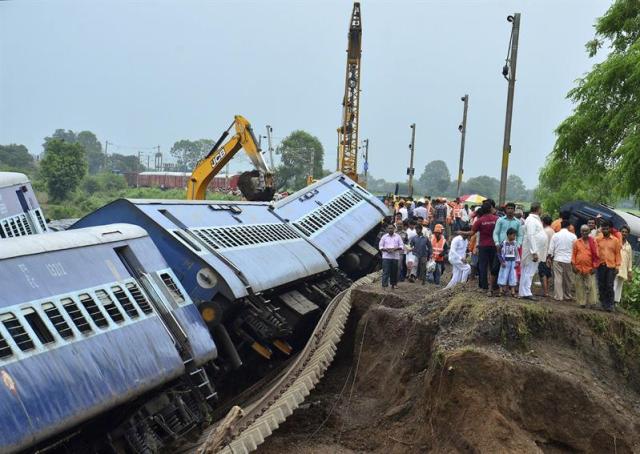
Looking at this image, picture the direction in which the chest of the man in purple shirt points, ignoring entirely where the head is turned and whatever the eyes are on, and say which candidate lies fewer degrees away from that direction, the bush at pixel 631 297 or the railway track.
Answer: the railway track

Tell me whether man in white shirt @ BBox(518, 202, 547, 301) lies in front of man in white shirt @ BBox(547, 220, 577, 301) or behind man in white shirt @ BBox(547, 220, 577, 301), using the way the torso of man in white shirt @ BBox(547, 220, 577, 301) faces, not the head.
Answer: behind

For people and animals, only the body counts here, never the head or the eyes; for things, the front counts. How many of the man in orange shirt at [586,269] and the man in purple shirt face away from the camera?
0

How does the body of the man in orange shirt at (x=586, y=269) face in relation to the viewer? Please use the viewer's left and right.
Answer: facing the viewer

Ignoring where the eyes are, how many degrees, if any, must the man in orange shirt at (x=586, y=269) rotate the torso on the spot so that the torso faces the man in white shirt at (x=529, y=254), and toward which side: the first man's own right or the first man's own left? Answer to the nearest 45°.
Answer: approximately 45° to the first man's own right

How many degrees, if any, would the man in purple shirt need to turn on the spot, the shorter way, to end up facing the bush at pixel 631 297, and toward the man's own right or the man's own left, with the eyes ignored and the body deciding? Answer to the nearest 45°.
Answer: approximately 90° to the man's own left

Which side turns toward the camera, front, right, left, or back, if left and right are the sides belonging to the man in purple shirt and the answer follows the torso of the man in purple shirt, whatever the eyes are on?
front

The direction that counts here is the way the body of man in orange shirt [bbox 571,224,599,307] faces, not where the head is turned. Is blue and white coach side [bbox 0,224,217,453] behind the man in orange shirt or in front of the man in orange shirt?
in front

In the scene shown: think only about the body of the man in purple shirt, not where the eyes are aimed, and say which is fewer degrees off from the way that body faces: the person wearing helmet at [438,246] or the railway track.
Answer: the railway track
